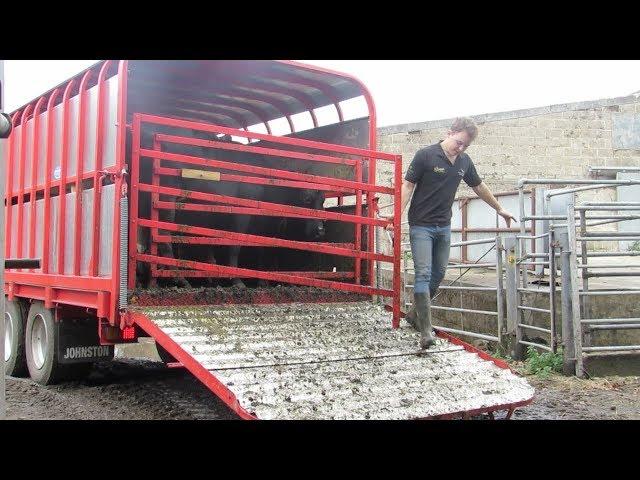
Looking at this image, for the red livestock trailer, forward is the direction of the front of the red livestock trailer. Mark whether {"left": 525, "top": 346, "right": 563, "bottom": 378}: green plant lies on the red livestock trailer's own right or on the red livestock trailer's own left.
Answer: on the red livestock trailer's own right

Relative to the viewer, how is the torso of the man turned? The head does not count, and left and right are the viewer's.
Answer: facing the viewer and to the right of the viewer

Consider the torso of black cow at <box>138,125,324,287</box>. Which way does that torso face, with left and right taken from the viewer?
facing to the right of the viewer

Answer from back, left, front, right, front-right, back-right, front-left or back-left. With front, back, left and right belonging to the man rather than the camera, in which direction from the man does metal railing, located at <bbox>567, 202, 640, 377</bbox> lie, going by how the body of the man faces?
left

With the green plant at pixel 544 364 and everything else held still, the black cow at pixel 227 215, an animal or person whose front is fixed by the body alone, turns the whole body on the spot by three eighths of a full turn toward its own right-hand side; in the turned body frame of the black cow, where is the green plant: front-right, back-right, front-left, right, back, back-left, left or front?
back-left

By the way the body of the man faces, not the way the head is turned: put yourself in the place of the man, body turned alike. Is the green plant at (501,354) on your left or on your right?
on your left

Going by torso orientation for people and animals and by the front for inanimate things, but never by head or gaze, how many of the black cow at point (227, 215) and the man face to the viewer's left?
0

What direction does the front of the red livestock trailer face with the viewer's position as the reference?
facing away from the viewer and to the left of the viewer

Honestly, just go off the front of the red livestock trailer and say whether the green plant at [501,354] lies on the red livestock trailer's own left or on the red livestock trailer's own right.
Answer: on the red livestock trailer's own right

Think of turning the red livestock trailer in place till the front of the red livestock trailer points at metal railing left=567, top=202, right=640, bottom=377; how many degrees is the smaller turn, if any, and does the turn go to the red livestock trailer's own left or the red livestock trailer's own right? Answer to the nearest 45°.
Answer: approximately 135° to the red livestock trailer's own right
